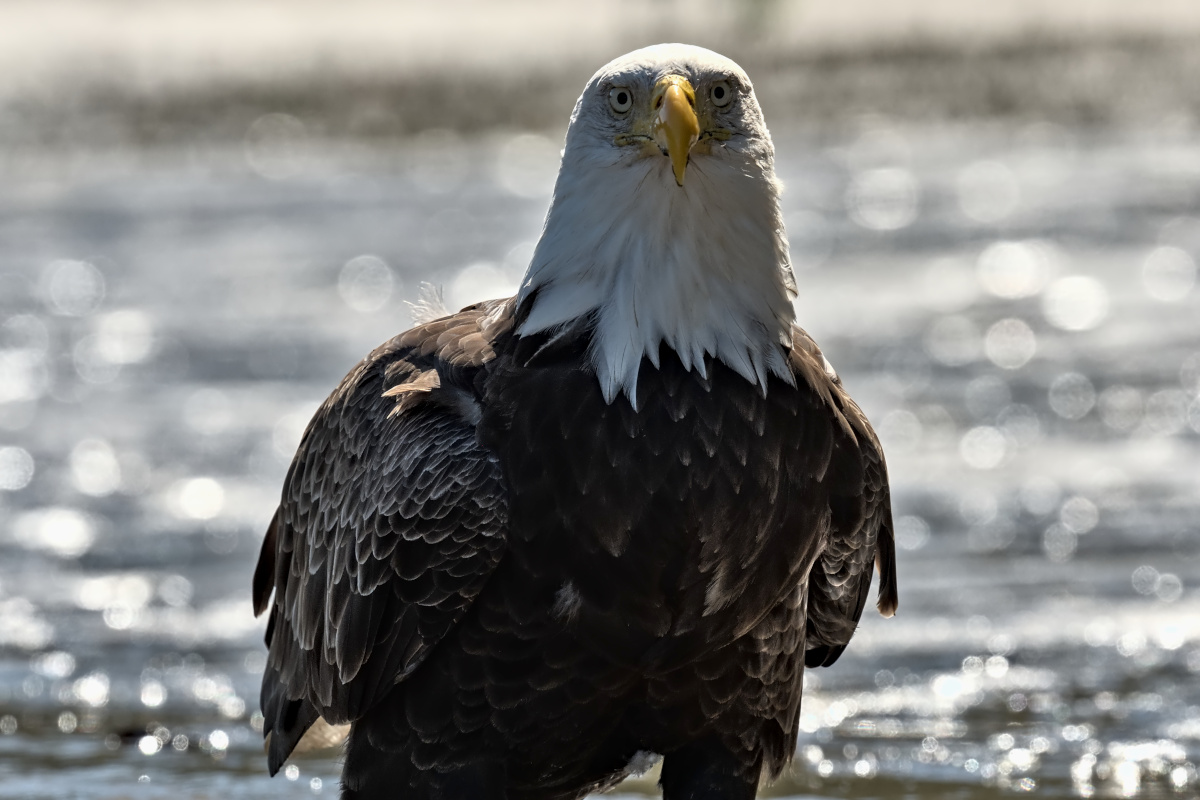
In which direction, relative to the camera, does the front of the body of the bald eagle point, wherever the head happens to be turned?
toward the camera
